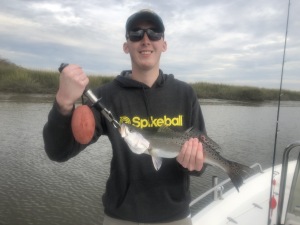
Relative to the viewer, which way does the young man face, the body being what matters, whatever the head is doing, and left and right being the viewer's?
facing the viewer
